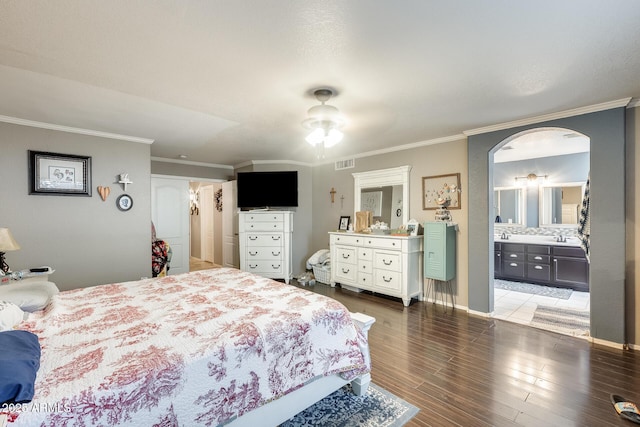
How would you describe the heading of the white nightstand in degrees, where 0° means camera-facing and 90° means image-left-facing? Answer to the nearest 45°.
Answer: approximately 270°

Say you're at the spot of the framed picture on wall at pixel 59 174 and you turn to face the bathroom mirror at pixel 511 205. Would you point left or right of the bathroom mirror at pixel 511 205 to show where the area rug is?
right

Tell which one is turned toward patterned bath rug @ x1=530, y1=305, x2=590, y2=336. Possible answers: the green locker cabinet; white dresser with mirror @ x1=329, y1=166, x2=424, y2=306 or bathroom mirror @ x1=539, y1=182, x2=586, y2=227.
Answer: the bathroom mirror

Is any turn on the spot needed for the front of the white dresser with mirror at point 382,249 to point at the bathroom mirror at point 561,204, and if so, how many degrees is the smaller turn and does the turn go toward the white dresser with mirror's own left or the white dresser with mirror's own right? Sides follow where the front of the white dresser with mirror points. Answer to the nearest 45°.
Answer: approximately 135° to the white dresser with mirror's own left

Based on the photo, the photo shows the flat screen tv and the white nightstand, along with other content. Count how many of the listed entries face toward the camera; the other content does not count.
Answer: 1

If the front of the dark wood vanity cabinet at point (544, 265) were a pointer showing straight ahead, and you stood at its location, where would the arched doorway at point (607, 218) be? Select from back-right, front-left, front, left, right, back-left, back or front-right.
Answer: front-left

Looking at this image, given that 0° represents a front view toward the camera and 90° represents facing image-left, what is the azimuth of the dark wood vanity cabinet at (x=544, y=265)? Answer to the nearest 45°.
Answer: approximately 45°

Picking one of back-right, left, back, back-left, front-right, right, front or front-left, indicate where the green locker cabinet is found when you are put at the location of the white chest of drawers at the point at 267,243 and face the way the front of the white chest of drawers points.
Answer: front-left

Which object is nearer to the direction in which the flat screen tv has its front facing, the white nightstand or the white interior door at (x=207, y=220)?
the white nightstand

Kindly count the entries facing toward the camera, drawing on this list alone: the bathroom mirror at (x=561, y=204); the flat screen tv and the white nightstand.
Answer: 2

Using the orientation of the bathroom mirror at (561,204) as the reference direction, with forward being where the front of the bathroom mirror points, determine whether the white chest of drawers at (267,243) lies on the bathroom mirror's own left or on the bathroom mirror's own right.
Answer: on the bathroom mirror's own right

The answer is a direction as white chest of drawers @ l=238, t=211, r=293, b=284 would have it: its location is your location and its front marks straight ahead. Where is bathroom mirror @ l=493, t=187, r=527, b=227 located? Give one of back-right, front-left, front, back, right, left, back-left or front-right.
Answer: left

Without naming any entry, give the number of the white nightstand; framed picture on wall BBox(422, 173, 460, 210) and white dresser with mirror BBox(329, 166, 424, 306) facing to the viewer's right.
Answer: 1

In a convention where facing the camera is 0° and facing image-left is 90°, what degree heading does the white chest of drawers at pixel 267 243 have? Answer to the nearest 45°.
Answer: approximately 0°

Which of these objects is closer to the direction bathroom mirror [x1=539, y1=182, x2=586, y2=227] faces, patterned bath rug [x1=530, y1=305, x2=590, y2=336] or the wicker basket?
the patterned bath rug
